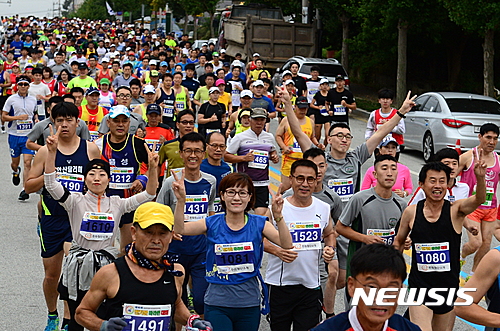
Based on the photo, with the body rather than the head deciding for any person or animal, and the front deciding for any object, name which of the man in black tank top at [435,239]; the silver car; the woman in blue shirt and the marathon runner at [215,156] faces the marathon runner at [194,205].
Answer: the marathon runner at [215,156]

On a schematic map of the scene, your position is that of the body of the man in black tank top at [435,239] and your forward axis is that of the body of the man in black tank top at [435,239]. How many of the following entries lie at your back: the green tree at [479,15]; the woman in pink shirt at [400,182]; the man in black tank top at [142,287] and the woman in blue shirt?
2

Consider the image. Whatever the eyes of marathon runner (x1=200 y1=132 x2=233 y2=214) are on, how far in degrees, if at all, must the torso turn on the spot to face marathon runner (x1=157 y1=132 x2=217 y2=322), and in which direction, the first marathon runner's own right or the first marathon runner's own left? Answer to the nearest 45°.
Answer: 0° — they already face them

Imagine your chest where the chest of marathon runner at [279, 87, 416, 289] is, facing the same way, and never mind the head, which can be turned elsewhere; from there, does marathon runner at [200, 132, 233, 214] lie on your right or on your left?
on your right

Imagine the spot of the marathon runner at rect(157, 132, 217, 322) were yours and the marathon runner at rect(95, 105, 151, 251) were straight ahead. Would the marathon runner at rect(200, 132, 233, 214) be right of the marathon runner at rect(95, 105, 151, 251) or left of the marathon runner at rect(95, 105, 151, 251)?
right

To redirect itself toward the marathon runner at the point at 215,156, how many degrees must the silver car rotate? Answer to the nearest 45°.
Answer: approximately 135° to its left

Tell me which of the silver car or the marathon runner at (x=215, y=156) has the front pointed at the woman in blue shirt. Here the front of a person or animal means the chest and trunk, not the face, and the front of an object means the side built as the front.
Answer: the marathon runner
